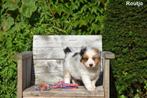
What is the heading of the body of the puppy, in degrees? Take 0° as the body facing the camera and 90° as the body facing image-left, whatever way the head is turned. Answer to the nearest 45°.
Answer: approximately 315°
